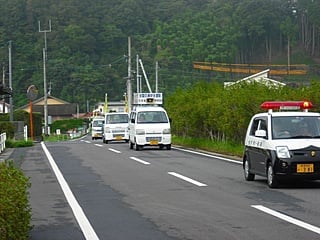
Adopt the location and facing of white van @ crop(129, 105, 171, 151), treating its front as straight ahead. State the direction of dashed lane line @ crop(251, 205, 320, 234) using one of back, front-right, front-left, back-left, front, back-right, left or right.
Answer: front

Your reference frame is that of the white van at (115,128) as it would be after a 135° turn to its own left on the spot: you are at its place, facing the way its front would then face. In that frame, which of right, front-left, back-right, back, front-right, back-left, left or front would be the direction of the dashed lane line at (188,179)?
back-right

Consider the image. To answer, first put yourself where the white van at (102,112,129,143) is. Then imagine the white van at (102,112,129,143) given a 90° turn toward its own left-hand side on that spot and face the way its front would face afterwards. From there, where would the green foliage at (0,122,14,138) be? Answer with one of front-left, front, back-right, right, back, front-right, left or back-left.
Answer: back

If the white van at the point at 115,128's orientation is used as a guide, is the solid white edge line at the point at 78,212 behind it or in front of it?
in front

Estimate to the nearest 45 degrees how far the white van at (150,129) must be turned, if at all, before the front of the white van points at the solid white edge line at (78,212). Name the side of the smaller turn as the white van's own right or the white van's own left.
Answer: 0° — it already faces it

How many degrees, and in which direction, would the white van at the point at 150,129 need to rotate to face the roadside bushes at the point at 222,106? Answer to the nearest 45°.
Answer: approximately 45° to its left

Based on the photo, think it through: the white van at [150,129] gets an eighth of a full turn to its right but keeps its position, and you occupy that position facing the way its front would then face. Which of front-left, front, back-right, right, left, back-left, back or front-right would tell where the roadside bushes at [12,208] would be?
front-left

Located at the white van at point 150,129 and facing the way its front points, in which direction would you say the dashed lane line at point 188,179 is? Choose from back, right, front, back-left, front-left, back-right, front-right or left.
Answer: front

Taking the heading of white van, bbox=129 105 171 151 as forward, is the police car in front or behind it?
in front

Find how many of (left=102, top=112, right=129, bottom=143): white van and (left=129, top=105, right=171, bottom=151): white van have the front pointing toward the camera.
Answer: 2

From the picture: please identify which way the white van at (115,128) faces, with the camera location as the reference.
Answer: facing the viewer
